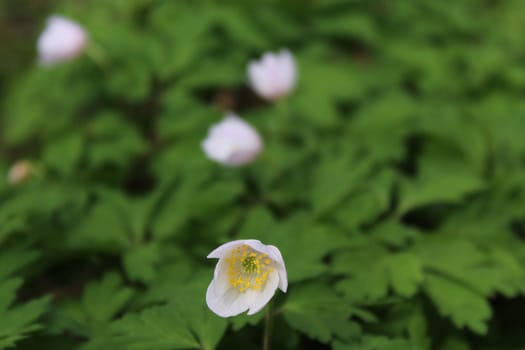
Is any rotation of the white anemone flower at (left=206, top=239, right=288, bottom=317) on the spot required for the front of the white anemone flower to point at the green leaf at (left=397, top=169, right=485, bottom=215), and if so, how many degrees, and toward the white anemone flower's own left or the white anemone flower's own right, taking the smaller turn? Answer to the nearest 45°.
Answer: approximately 135° to the white anemone flower's own left

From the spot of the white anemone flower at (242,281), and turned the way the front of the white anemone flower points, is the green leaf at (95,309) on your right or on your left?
on your right

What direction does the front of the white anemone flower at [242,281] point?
toward the camera

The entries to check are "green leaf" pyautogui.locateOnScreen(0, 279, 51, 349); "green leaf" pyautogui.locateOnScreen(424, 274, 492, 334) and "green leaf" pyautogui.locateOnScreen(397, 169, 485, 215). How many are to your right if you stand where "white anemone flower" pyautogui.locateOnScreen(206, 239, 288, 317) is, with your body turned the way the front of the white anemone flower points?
1

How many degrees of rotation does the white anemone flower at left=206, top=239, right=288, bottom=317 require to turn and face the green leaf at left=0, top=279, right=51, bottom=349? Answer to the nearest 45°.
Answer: approximately 90° to its right

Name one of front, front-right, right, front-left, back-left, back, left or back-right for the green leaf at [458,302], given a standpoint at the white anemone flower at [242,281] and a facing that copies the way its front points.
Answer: back-left

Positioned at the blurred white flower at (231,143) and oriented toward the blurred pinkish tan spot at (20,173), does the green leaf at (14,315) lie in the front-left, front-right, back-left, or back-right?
front-left

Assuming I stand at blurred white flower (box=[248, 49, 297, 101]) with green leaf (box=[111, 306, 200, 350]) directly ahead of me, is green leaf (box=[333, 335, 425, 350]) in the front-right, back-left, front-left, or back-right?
front-left
